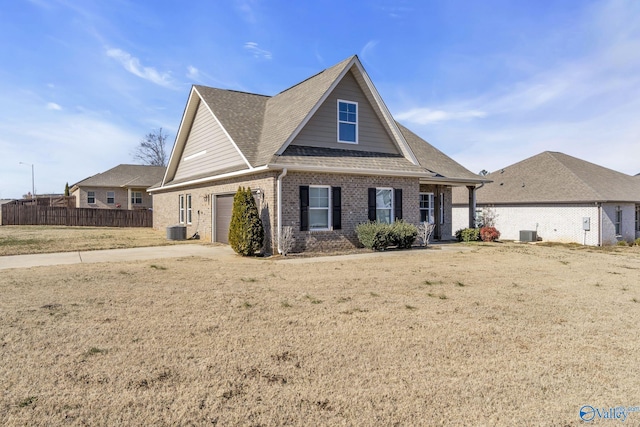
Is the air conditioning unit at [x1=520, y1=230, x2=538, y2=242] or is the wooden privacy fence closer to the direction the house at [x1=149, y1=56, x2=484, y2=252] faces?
the air conditioning unit

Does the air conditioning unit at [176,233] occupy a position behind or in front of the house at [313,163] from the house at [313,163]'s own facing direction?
behind

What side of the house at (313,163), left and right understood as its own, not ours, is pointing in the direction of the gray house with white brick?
left

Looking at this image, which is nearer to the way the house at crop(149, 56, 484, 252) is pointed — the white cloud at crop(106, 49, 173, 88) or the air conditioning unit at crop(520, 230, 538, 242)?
the air conditioning unit

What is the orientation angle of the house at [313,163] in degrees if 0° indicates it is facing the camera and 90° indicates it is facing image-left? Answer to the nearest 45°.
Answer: approximately 315°

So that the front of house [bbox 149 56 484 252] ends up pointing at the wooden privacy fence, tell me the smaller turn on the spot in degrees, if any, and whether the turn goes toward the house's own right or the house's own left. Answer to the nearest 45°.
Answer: approximately 180°

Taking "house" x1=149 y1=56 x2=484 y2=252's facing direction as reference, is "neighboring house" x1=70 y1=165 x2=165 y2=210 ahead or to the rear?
to the rear
